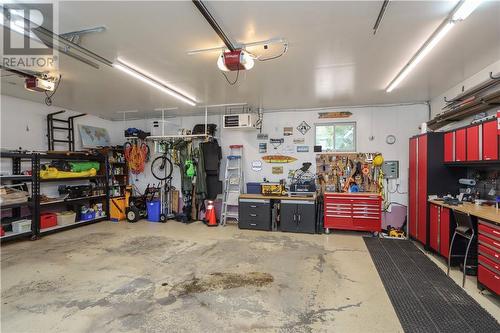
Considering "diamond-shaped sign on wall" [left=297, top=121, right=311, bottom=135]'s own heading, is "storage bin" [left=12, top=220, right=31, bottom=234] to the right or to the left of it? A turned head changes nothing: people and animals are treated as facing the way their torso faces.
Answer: on its right

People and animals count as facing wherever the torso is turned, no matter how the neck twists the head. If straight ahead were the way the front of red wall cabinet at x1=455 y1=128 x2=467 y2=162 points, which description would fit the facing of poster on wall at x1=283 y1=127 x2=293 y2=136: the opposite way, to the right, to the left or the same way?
to the left

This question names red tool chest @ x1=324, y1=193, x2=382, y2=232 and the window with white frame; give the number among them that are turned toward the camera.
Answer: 2

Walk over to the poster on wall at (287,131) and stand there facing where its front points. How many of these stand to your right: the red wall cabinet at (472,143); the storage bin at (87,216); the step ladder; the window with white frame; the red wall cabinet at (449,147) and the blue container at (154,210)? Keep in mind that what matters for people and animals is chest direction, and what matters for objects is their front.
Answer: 3

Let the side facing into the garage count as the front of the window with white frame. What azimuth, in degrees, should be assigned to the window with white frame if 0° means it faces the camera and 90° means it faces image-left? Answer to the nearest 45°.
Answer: approximately 0°

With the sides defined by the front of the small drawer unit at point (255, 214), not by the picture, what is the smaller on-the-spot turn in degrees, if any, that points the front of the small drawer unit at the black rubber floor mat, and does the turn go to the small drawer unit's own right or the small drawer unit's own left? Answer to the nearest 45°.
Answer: approximately 45° to the small drawer unit's own left

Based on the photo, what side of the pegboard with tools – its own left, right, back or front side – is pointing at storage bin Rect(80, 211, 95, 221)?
right

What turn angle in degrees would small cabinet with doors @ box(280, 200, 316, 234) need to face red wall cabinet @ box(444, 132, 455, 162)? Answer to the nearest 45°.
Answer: approximately 45° to its left

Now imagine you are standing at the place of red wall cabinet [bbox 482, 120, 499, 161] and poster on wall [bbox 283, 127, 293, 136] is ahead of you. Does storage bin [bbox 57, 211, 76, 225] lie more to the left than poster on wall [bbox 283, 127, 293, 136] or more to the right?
left
